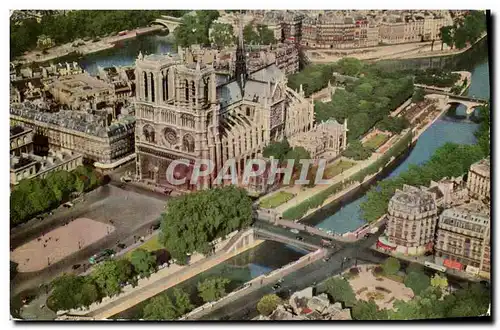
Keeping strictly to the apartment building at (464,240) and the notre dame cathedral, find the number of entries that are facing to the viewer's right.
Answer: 0

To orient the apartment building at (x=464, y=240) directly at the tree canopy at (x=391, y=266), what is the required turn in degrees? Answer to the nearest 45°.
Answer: approximately 45° to its right

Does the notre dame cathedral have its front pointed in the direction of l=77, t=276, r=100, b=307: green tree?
yes

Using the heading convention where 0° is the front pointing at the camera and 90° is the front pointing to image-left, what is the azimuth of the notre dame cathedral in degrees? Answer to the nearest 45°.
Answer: approximately 45°

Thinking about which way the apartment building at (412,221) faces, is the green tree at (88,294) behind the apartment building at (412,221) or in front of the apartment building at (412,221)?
in front

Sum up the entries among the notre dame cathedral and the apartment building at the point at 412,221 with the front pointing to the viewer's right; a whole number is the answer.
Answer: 0

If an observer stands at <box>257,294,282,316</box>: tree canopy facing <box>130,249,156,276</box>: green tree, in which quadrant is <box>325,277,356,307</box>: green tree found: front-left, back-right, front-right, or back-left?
back-right

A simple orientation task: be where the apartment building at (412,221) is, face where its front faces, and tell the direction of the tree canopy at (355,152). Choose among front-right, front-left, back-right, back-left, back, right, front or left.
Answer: right
